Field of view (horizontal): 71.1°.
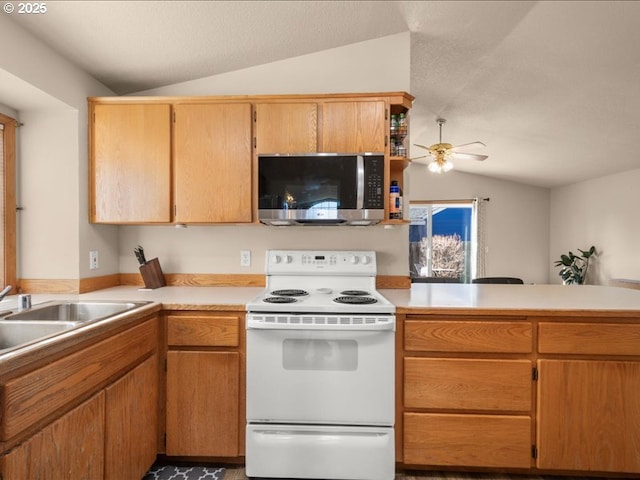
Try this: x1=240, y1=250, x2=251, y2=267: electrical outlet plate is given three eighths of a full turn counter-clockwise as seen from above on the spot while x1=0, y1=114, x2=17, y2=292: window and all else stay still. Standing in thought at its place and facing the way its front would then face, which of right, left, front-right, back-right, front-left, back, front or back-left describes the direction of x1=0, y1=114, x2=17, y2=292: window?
back-left

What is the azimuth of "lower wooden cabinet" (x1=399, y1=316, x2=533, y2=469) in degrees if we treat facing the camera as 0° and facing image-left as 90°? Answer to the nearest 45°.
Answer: approximately 0°

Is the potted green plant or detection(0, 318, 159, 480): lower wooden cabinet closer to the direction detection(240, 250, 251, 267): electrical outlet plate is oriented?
the lower wooden cabinet

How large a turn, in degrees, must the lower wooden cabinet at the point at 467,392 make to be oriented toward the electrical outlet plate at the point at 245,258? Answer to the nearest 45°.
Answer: approximately 90° to its right

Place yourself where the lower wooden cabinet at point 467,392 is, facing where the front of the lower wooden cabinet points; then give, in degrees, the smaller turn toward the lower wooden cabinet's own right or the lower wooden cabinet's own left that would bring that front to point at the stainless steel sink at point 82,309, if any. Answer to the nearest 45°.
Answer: approximately 90° to the lower wooden cabinet's own right

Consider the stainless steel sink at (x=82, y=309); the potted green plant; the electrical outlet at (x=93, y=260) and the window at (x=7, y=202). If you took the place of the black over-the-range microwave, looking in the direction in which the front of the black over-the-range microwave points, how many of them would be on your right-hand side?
3
